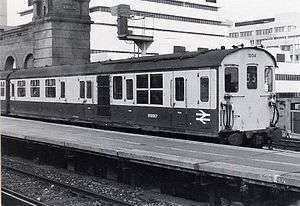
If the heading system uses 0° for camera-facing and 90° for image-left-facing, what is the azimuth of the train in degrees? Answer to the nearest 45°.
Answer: approximately 315°

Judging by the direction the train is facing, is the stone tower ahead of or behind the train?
behind
